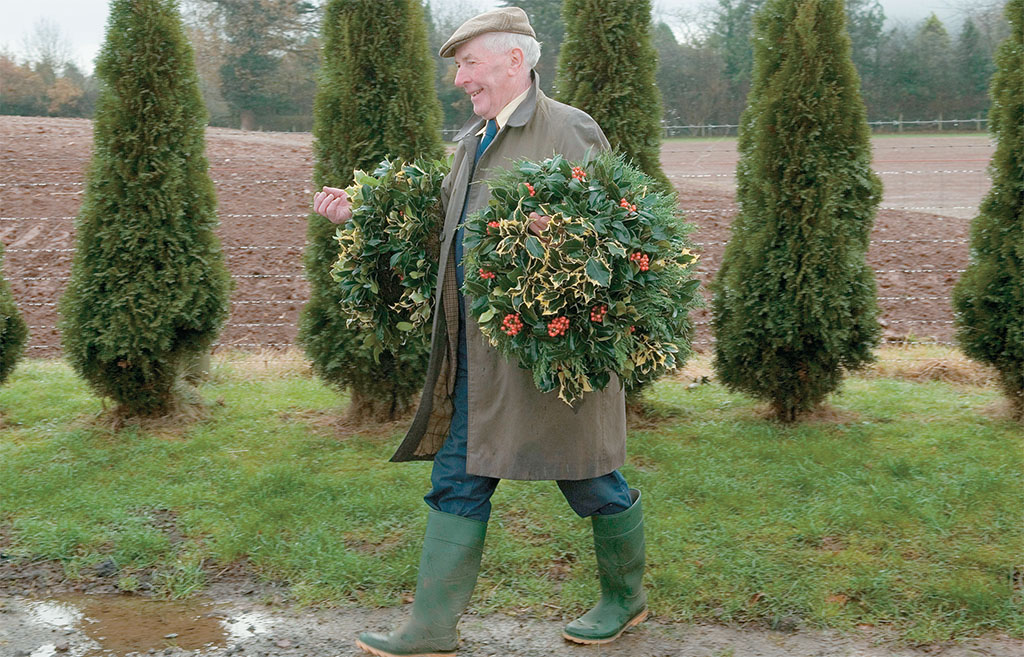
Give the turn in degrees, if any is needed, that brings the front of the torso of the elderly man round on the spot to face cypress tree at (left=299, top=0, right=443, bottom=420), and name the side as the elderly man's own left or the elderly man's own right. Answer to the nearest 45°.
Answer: approximately 90° to the elderly man's own right

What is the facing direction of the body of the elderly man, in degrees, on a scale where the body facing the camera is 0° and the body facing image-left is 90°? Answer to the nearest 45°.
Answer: approximately 90°

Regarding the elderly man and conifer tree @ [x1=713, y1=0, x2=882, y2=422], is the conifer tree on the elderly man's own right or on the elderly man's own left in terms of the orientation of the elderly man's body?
on the elderly man's own right

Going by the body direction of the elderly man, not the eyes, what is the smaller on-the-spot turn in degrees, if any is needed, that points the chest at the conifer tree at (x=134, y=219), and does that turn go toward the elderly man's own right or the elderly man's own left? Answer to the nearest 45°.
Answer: approximately 45° to the elderly man's own right

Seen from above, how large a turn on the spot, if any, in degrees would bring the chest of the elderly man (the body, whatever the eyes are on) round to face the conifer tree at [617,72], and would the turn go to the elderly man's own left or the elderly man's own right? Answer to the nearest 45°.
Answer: approximately 90° to the elderly man's own right

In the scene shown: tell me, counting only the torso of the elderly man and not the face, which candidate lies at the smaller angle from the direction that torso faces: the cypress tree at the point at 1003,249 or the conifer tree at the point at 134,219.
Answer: the conifer tree

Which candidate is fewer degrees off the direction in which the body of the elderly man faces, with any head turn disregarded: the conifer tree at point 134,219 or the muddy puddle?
the muddy puddle

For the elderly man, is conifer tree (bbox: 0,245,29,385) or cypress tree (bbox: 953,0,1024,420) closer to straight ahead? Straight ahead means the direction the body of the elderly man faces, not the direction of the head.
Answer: the conifer tree
